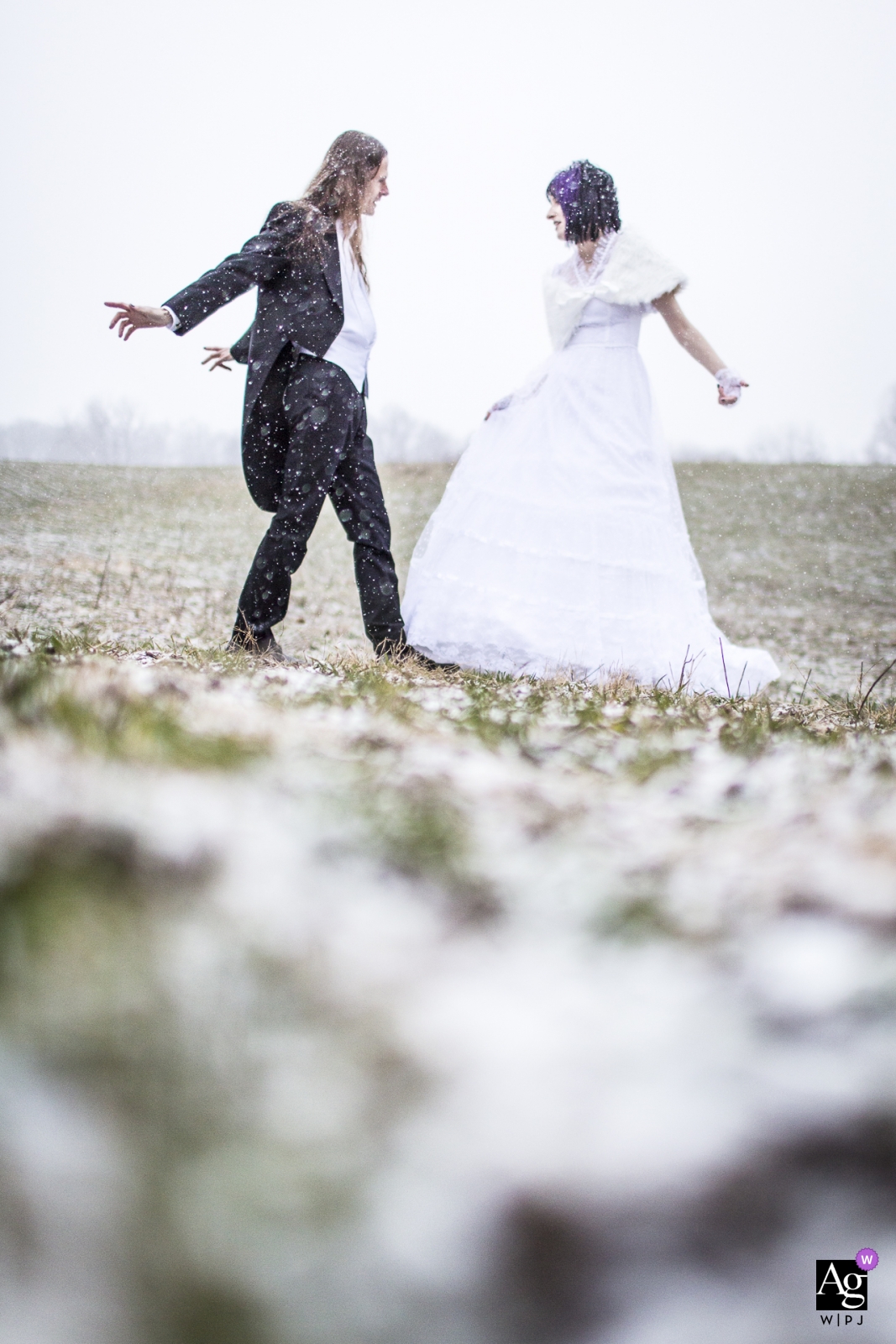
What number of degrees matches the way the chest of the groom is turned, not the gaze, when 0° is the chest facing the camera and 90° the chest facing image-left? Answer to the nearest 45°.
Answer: approximately 270°

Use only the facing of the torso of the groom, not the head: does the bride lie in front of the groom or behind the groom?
in front

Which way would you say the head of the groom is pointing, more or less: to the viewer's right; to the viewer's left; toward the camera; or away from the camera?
to the viewer's right

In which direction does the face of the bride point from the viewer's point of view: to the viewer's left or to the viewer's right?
to the viewer's left

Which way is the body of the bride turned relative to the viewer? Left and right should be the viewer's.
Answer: facing the viewer and to the left of the viewer

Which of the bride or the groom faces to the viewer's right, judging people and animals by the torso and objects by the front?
the groom

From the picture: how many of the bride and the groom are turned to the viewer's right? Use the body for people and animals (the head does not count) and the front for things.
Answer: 1
